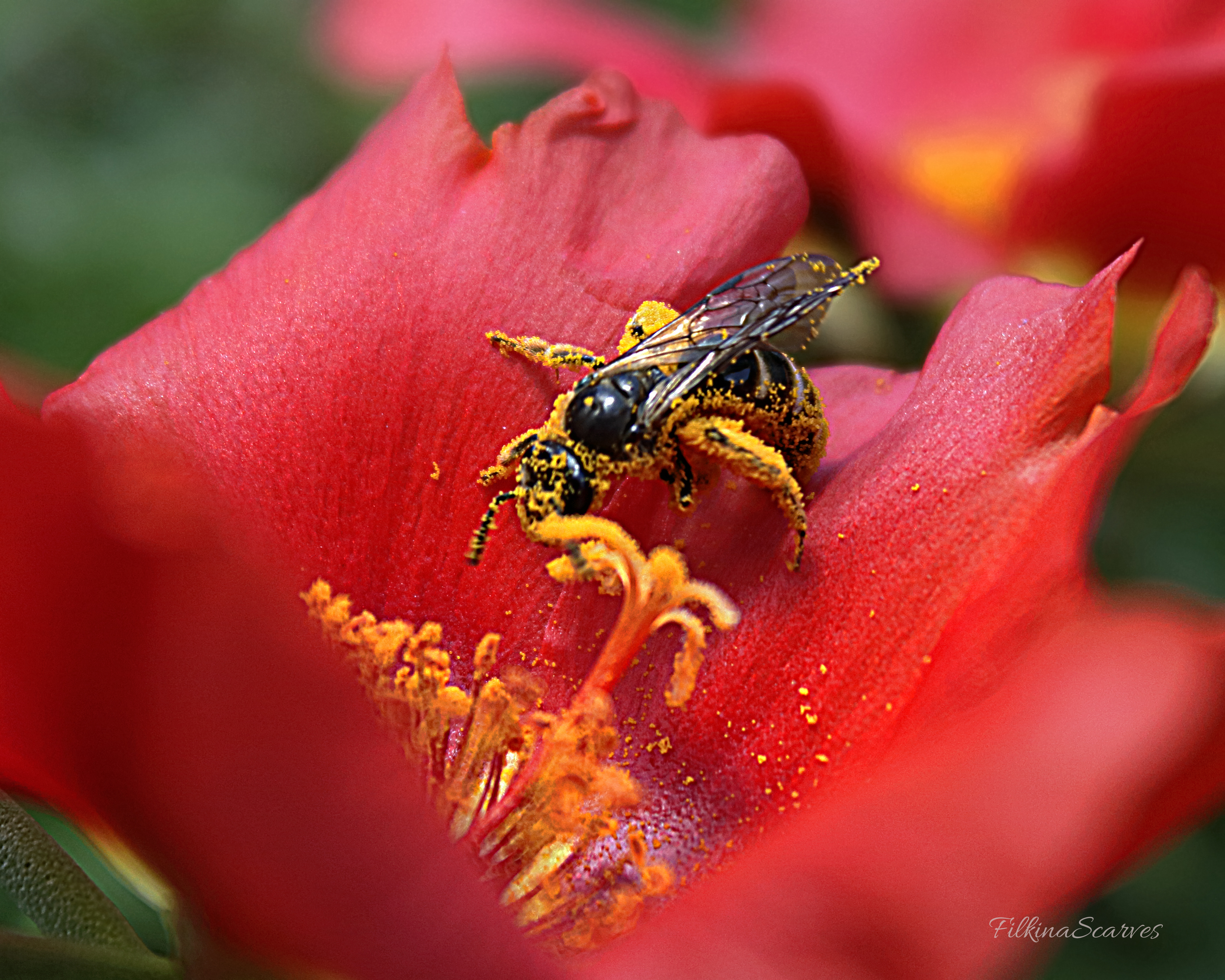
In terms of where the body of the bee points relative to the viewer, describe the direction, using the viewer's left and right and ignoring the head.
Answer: facing the viewer and to the left of the viewer
